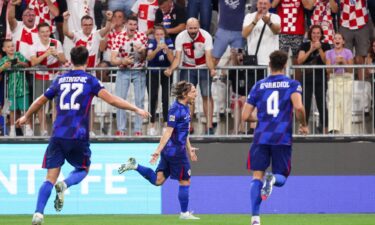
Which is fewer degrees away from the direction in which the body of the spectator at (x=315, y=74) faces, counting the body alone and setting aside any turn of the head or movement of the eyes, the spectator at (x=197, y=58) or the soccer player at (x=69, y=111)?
the soccer player

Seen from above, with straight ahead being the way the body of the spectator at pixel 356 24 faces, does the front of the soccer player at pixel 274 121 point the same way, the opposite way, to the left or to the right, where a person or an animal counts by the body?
the opposite way

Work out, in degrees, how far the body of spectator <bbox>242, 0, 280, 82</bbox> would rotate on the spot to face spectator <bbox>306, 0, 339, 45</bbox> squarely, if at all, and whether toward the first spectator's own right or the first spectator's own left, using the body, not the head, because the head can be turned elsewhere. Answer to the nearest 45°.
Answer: approximately 135° to the first spectator's own left

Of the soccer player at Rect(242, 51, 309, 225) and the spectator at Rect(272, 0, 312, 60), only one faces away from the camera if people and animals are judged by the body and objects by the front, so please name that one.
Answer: the soccer player

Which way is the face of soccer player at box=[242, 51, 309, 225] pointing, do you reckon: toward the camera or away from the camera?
away from the camera

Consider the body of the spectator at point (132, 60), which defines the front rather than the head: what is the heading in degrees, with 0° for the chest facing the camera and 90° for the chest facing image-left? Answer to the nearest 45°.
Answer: approximately 0°

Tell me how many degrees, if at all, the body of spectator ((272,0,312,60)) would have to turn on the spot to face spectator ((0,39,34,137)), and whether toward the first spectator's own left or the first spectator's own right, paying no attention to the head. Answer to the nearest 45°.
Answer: approximately 90° to the first spectator's own right

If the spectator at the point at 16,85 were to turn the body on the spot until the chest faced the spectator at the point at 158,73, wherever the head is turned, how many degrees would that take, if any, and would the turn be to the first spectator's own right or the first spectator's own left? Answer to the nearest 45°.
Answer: approximately 90° to the first spectator's own left

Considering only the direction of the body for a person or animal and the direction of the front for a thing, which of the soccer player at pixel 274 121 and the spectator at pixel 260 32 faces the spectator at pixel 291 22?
the soccer player

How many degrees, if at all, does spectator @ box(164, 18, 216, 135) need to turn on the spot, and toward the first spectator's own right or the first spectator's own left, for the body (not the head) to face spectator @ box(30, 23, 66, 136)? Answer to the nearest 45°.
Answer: approximately 90° to the first spectator's own right

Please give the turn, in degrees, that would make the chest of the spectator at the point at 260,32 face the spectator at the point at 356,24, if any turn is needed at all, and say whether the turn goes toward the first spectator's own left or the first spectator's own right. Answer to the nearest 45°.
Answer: approximately 90° to the first spectator's own left

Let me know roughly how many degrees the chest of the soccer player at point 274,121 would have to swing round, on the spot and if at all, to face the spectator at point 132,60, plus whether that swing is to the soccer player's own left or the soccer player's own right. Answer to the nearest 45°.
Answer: approximately 45° to the soccer player's own left
